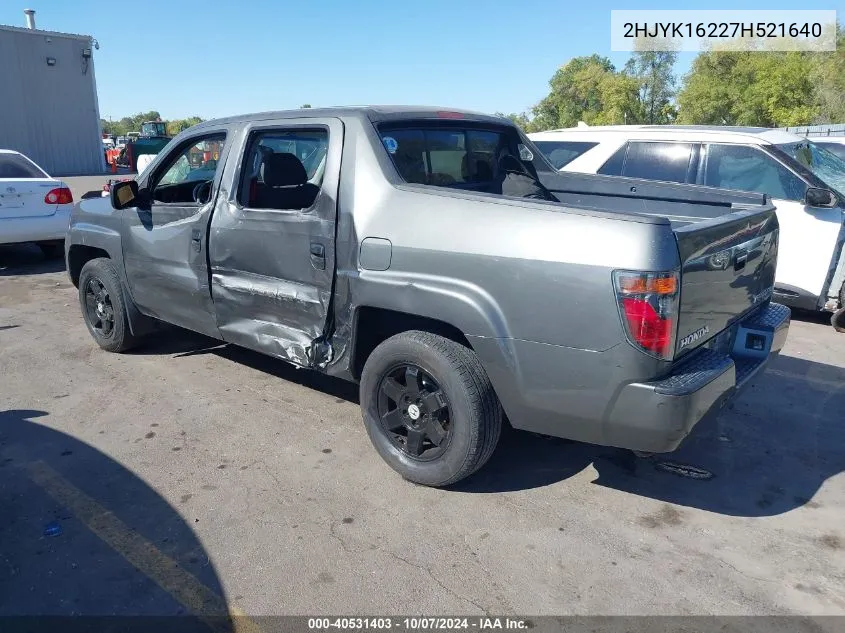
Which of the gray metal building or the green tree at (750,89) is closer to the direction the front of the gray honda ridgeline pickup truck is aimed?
the gray metal building

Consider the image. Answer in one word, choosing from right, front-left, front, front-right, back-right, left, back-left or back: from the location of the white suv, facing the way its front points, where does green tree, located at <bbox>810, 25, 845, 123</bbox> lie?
back-left

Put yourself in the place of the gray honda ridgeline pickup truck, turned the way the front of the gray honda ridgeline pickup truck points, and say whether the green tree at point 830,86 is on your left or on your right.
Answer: on your right

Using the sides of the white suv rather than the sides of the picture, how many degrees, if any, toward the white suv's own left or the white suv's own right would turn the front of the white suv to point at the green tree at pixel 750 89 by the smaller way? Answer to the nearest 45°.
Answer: approximately 135° to the white suv's own left

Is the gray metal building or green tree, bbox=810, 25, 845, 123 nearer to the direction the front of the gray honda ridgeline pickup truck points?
the gray metal building

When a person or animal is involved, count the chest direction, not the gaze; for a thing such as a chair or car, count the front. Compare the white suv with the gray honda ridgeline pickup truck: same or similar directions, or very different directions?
very different directions

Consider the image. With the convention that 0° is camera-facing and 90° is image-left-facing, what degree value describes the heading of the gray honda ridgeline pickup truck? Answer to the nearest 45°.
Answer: approximately 135°

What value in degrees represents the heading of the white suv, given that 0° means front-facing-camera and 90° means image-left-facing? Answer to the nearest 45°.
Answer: approximately 315°
